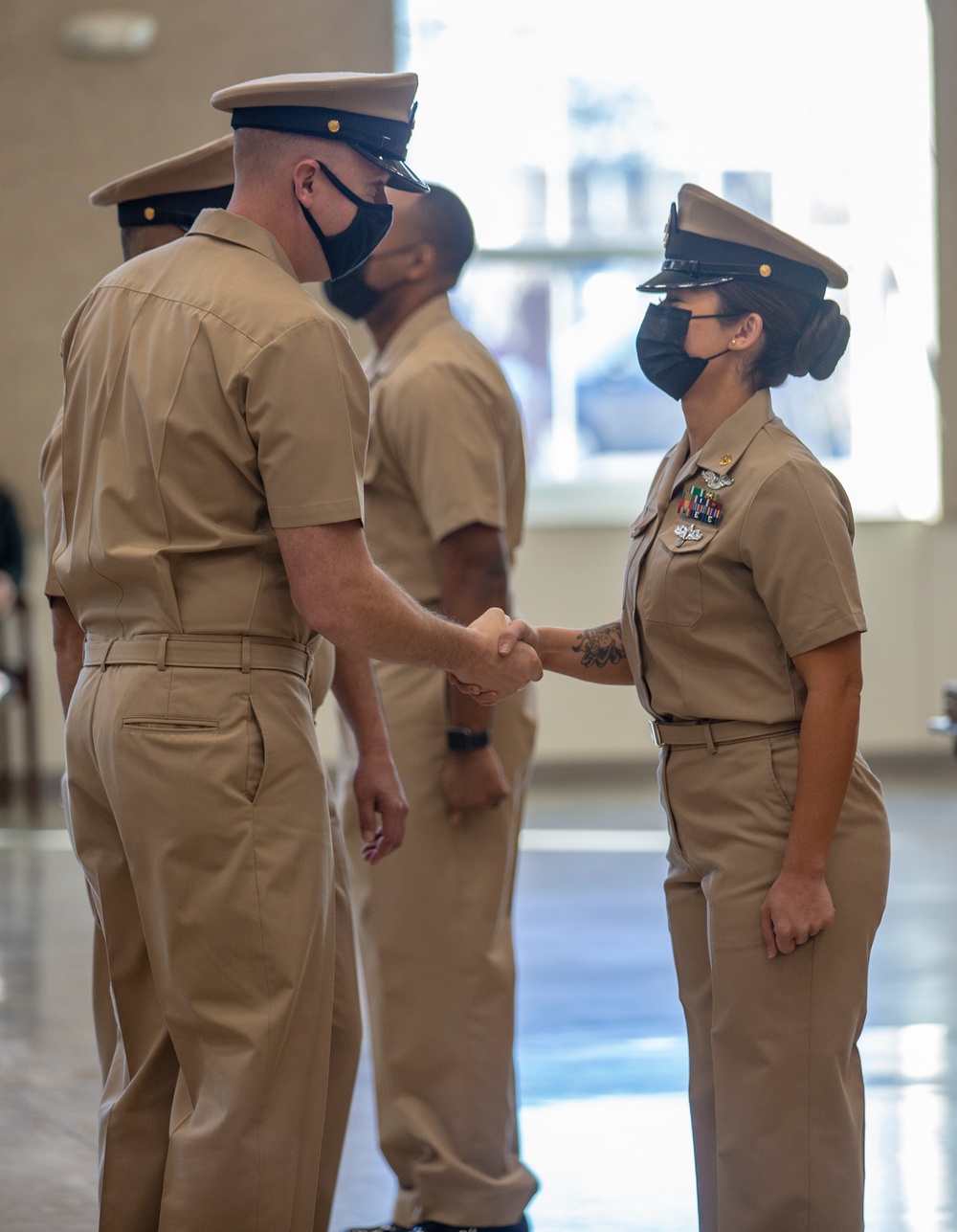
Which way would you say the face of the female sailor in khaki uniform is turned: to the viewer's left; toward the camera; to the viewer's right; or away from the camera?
to the viewer's left

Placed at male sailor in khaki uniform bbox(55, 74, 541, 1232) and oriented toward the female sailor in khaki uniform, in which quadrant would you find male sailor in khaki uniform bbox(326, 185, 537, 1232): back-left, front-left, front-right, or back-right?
front-left

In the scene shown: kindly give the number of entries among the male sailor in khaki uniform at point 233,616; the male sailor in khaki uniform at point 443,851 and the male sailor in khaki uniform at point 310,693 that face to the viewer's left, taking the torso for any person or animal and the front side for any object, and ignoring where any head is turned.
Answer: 1

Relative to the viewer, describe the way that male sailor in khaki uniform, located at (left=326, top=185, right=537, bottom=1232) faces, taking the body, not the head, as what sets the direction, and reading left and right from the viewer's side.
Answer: facing to the left of the viewer

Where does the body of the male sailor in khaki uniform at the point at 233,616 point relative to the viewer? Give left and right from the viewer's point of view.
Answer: facing away from the viewer and to the right of the viewer

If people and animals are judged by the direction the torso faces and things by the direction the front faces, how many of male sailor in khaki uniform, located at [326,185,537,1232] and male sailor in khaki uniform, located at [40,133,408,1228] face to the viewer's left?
1

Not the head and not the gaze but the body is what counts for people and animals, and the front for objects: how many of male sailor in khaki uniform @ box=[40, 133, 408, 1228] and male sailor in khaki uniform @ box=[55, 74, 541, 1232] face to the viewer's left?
0
